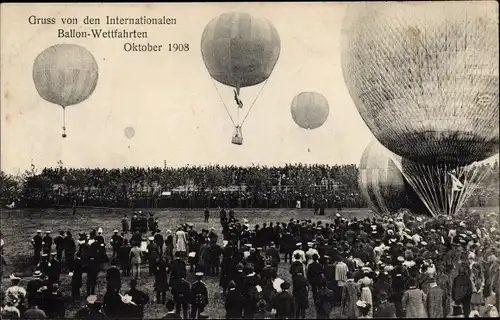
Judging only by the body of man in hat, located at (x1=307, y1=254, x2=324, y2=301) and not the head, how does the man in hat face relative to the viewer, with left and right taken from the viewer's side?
facing away from the viewer

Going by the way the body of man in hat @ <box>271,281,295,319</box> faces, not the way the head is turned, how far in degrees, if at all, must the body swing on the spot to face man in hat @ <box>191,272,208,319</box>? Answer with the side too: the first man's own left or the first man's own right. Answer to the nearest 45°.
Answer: approximately 90° to the first man's own left

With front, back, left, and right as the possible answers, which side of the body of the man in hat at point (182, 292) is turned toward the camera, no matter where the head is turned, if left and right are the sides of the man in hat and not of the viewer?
back

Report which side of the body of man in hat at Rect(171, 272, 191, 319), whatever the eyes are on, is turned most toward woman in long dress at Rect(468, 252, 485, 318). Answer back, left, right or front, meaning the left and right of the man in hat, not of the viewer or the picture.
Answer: right

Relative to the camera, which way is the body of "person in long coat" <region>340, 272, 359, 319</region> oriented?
away from the camera

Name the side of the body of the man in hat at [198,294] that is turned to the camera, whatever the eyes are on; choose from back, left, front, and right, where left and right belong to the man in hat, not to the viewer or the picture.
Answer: back

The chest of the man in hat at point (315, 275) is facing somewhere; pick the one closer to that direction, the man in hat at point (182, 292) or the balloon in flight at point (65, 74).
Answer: the balloon in flight

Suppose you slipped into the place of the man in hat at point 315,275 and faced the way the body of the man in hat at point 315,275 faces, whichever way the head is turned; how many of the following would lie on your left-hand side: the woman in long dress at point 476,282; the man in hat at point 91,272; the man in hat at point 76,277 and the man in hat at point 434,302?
2

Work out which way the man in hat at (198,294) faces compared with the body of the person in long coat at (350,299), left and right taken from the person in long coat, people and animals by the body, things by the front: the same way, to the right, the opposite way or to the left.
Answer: the same way

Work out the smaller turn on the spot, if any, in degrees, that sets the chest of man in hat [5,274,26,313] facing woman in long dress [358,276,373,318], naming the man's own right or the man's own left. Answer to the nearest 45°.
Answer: approximately 90° to the man's own right

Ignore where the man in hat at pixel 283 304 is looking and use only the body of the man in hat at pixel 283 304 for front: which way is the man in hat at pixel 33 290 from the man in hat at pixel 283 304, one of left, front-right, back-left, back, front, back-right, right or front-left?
left

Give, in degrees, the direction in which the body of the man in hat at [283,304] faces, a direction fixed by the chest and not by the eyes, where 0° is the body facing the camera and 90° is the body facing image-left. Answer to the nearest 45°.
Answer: approximately 180°

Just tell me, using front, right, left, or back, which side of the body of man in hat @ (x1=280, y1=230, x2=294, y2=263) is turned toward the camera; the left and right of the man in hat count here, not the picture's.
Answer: back

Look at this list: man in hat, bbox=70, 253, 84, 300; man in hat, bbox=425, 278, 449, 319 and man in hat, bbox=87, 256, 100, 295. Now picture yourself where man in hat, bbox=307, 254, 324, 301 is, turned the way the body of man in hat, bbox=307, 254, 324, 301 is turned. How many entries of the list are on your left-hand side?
2

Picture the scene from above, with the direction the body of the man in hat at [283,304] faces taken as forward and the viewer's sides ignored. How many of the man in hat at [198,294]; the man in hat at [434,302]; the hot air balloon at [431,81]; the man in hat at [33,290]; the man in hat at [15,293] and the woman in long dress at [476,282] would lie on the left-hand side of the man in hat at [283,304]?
3

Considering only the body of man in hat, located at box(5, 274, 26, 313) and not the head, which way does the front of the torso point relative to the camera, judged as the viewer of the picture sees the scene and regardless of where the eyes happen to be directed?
away from the camera

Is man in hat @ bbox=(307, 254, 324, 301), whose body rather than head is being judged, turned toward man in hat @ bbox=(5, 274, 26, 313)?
no
